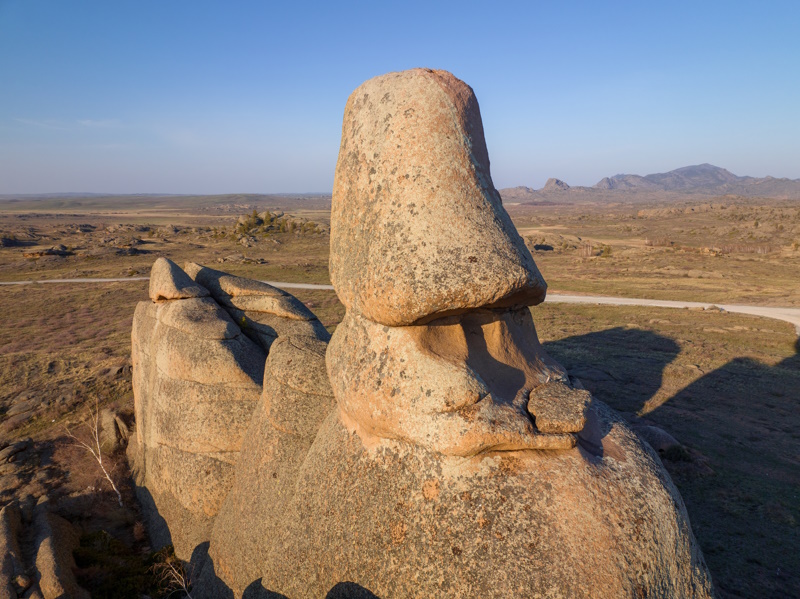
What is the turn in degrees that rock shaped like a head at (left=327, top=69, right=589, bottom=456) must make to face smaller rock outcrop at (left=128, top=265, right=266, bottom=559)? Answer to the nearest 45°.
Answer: approximately 135° to its left

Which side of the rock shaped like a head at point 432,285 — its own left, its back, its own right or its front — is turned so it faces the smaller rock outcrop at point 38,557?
back

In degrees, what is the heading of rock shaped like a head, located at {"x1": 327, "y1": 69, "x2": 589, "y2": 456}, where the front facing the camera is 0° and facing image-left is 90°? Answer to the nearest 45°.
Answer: approximately 270°

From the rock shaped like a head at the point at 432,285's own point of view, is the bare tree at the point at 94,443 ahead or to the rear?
to the rear
